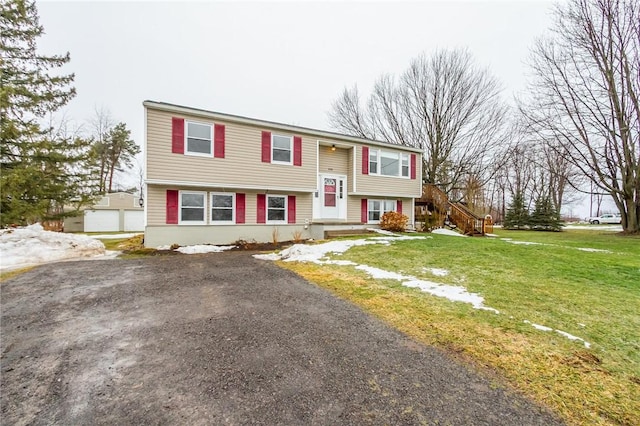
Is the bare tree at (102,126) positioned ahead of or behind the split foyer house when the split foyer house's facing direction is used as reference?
behind

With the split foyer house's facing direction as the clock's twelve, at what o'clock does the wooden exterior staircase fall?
The wooden exterior staircase is roughly at 10 o'clock from the split foyer house.

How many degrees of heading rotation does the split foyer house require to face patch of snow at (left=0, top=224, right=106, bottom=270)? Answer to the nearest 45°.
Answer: approximately 90° to its right

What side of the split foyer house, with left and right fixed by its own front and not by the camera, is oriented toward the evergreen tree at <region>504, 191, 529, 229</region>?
left

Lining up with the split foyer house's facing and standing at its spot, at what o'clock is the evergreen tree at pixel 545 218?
The evergreen tree is roughly at 10 o'clock from the split foyer house.

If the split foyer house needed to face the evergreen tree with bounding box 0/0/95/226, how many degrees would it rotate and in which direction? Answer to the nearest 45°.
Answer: approximately 135° to its right

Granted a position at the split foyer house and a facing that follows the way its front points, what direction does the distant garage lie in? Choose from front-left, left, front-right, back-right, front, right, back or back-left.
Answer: back

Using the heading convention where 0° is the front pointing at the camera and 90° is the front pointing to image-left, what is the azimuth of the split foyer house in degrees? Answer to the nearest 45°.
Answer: approximately 315°
